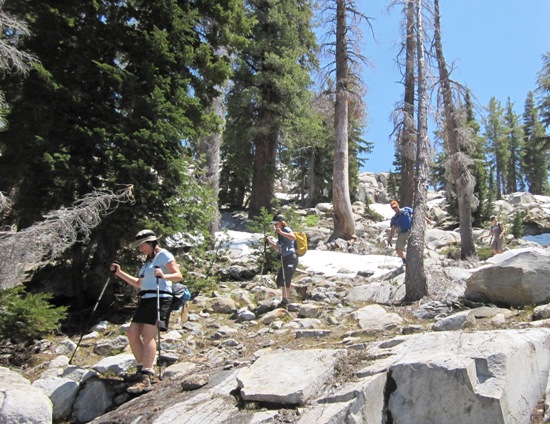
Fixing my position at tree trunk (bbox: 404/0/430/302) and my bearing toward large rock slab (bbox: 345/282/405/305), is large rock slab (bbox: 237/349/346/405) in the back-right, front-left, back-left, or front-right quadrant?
front-left

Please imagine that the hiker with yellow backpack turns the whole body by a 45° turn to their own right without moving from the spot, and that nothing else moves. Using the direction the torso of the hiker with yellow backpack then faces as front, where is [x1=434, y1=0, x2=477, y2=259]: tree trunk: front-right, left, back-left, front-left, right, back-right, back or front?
back-right

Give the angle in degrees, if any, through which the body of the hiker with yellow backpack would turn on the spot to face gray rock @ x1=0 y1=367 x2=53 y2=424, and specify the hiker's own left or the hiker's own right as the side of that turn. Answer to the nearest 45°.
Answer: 0° — they already face it

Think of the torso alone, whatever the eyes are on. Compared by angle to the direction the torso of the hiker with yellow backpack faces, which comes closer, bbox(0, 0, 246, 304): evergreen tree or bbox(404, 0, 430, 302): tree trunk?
the evergreen tree

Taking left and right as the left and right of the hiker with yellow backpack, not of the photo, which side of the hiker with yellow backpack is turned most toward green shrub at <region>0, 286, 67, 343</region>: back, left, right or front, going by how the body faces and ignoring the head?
front

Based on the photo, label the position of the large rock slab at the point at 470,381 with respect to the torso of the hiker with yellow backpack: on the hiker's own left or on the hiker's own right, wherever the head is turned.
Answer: on the hiker's own left

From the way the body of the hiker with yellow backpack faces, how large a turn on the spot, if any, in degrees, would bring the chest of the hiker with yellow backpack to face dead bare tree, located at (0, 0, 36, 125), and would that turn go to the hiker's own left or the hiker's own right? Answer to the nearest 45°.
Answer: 0° — they already face it

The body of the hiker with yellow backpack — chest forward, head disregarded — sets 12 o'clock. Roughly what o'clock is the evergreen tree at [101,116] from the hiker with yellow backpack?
The evergreen tree is roughly at 1 o'clock from the hiker with yellow backpack.

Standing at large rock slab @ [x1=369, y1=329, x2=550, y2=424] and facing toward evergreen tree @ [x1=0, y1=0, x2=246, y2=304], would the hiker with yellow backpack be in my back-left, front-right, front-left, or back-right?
front-right

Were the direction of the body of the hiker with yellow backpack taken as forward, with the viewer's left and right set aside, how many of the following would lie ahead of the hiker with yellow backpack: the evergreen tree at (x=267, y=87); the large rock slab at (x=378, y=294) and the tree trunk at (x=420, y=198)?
0

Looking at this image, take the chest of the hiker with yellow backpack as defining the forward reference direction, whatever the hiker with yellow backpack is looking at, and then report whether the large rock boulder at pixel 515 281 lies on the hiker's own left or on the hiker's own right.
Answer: on the hiker's own left

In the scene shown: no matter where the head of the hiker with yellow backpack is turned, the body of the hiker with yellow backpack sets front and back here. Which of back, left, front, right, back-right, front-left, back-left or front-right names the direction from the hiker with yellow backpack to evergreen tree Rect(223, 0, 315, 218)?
back-right

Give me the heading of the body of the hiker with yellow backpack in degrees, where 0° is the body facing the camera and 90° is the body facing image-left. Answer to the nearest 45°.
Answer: approximately 45°

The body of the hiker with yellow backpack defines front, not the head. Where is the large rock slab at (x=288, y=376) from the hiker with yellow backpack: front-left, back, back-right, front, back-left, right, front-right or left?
front-left

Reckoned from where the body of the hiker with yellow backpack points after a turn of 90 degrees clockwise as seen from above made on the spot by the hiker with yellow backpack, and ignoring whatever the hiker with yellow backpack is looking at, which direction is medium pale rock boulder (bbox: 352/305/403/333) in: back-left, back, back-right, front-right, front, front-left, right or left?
back

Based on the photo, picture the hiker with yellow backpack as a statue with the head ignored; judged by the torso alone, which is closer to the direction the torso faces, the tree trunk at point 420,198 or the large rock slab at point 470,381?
the large rock slab
